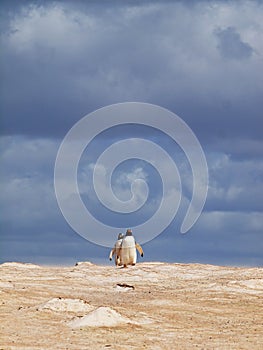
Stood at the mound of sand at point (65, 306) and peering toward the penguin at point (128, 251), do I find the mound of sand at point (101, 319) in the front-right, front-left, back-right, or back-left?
back-right

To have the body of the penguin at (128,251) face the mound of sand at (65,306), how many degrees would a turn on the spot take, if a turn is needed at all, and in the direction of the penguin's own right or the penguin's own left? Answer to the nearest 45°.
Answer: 0° — it already faces it

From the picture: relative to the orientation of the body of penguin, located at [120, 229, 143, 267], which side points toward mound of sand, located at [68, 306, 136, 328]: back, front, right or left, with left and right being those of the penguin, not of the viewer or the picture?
front

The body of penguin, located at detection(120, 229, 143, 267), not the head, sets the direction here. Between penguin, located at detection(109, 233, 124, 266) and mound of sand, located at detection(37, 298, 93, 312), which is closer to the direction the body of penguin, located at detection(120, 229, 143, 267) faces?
the mound of sand

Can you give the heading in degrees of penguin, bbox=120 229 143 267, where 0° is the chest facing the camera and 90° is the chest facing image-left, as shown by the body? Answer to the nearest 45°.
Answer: approximately 0°
